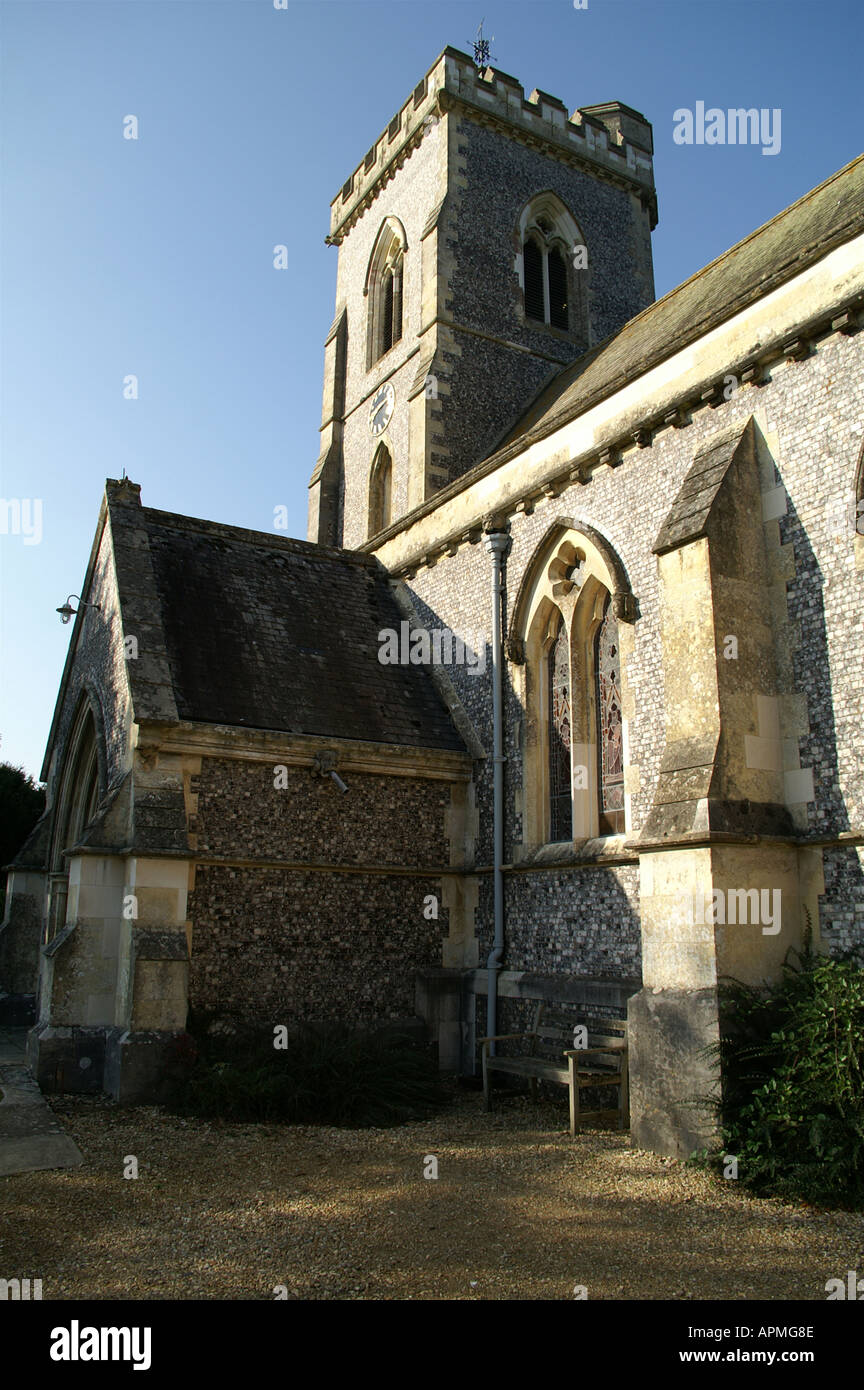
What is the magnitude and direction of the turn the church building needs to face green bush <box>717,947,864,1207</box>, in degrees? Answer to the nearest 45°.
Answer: approximately 45° to its left

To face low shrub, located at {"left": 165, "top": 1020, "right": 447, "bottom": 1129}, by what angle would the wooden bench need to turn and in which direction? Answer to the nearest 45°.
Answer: approximately 45° to its right

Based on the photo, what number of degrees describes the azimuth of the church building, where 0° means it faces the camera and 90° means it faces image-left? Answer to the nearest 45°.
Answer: approximately 45°

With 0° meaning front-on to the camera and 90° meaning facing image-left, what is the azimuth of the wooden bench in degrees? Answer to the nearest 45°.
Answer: approximately 45°

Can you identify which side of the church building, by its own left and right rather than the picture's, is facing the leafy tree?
right

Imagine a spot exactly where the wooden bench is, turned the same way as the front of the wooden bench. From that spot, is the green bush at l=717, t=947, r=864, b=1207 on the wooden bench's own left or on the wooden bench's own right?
on the wooden bench's own left

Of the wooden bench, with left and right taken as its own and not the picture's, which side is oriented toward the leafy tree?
right
